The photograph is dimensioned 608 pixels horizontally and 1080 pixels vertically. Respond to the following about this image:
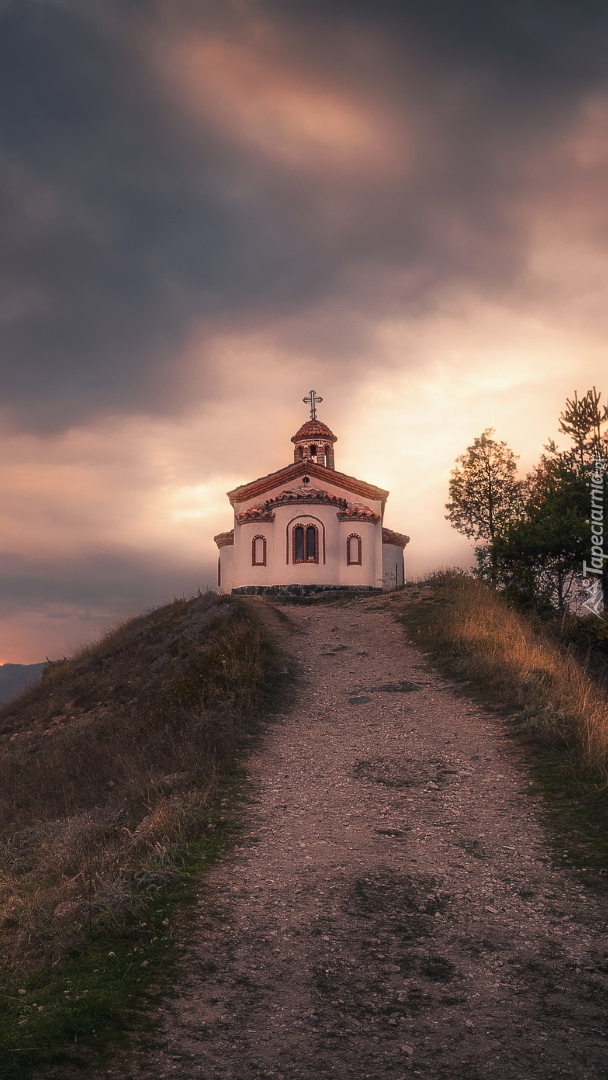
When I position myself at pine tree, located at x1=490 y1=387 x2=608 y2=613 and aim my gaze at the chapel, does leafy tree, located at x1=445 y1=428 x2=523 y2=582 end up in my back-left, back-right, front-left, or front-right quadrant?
front-right

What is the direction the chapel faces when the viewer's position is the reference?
facing away from the viewer

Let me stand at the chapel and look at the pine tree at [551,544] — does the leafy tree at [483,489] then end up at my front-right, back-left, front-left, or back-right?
front-left

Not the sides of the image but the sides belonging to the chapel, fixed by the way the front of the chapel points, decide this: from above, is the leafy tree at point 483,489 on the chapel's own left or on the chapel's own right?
on the chapel's own right

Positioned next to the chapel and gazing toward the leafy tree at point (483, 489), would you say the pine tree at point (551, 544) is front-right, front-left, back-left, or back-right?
front-right

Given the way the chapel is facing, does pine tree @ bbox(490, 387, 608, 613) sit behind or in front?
behind
